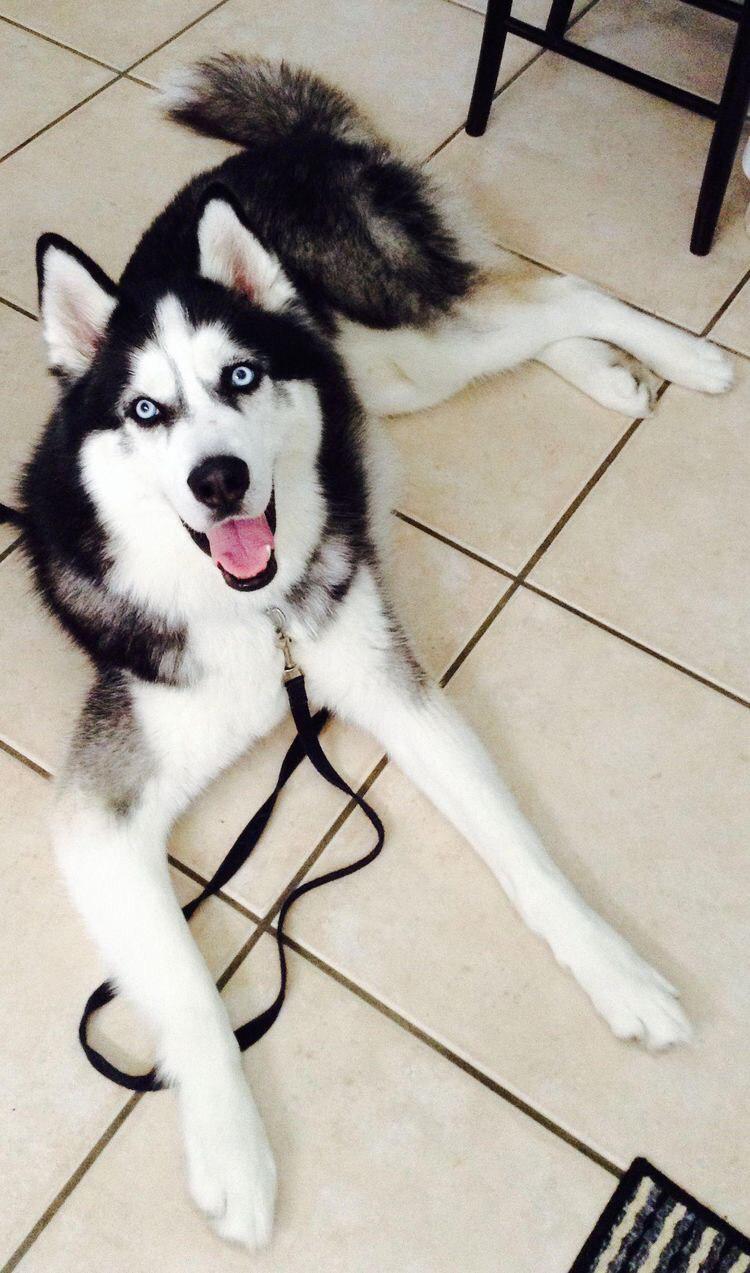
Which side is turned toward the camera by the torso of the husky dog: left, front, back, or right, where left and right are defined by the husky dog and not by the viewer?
front
